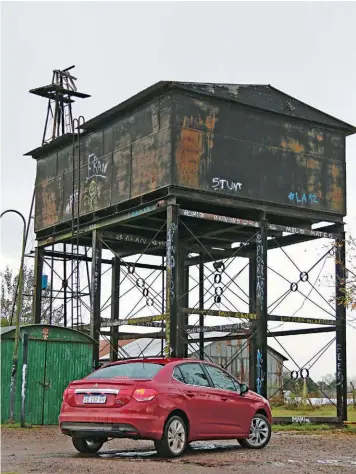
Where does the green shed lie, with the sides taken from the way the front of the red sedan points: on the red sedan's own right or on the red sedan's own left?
on the red sedan's own left

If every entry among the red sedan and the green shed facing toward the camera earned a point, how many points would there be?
1

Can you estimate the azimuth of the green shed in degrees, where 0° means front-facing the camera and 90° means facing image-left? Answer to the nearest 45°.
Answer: approximately 0°

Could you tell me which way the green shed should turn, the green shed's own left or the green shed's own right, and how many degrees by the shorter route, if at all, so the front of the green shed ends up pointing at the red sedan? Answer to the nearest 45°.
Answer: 0° — it already faces it

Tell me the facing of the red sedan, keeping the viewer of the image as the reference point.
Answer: facing away from the viewer and to the right of the viewer

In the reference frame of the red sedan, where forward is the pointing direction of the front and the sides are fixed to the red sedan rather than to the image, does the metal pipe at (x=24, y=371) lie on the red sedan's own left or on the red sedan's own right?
on the red sedan's own left
